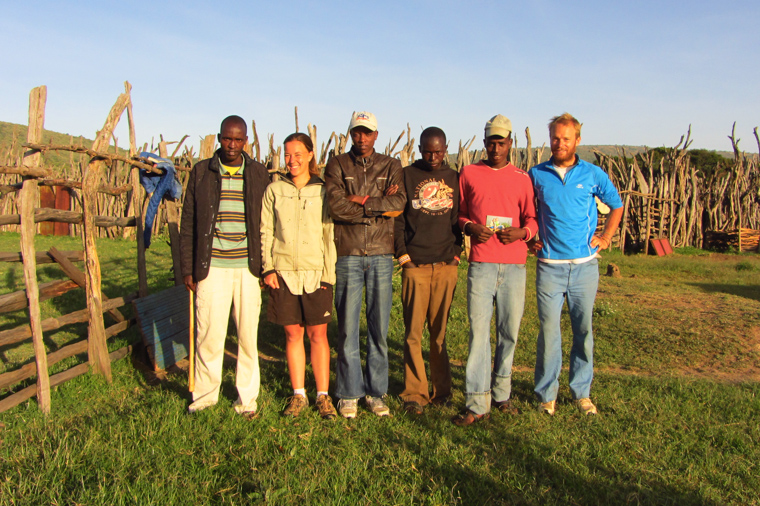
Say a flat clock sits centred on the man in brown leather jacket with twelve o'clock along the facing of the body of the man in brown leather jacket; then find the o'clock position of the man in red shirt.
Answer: The man in red shirt is roughly at 9 o'clock from the man in brown leather jacket.

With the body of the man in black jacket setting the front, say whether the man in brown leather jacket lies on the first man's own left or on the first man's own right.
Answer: on the first man's own left

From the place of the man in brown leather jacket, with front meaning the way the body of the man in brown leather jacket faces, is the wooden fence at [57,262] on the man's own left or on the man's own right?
on the man's own right

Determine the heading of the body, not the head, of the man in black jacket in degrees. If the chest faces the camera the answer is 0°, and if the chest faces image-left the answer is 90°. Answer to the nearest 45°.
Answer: approximately 0°

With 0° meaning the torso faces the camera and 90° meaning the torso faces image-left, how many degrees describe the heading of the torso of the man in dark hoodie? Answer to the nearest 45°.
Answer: approximately 0°

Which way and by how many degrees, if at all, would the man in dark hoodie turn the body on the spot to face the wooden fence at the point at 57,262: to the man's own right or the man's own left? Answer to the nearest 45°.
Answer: approximately 90° to the man's own right

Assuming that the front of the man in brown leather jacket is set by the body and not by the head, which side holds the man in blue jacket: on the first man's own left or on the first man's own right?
on the first man's own left

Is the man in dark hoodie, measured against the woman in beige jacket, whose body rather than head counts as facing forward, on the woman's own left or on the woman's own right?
on the woman's own left
